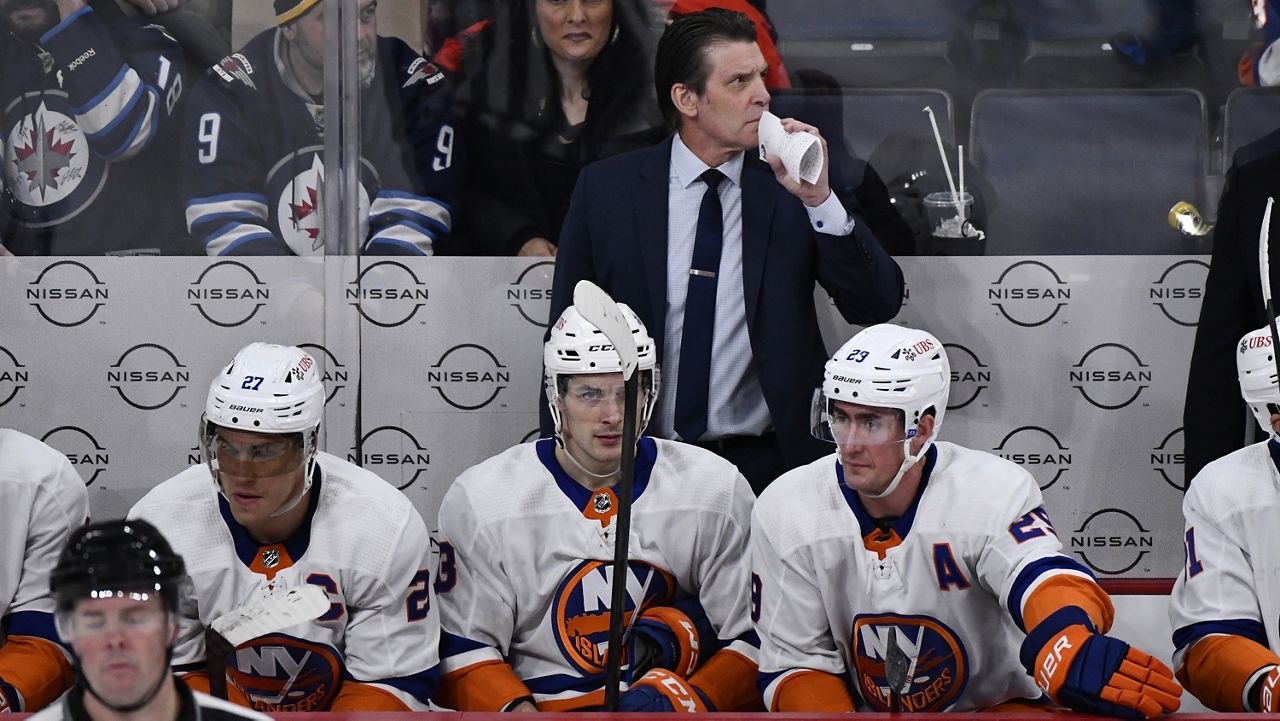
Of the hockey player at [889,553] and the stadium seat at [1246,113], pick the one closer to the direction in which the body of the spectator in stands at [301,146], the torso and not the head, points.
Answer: the hockey player

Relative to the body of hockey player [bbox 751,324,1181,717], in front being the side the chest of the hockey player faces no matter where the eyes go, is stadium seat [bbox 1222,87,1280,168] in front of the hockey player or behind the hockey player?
behind

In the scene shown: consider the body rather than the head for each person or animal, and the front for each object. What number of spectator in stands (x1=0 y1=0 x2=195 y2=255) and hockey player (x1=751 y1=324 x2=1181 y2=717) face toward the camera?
2

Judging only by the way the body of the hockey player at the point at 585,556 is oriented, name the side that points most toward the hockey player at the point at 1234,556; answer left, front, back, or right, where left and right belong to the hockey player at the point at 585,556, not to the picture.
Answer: left

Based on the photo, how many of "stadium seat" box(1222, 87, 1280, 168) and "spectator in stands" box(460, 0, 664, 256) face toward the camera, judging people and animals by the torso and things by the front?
2

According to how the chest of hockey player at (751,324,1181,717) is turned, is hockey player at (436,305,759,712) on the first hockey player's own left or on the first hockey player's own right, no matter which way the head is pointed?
on the first hockey player's own right

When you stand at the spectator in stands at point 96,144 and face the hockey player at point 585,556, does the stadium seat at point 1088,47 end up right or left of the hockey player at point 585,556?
left

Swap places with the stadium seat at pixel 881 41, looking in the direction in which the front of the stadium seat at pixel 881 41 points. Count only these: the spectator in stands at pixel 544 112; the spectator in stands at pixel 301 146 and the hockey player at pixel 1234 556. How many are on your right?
2
